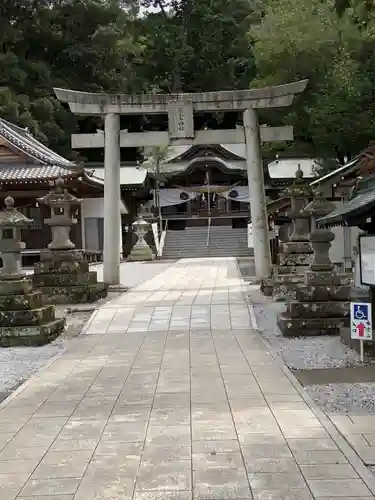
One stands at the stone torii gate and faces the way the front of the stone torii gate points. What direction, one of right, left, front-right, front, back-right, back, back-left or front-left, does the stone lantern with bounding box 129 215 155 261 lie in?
back

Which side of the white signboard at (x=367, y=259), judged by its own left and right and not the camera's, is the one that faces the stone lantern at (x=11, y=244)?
front

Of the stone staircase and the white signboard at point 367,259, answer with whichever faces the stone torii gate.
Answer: the stone staircase

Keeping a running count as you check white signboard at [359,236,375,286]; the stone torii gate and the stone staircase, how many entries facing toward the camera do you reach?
3

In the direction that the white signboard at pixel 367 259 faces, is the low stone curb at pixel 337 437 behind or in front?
in front

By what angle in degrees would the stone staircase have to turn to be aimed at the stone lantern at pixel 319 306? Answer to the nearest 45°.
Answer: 0° — it already faces it

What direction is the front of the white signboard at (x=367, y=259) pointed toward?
toward the camera

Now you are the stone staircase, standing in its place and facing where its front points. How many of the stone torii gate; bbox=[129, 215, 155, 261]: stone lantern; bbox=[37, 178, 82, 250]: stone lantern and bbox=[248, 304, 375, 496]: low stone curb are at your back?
0

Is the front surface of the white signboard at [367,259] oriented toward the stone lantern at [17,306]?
no

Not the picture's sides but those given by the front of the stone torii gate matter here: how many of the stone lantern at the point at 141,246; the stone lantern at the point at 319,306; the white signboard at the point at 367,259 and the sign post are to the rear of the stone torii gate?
1

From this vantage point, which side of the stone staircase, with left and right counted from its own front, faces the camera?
front

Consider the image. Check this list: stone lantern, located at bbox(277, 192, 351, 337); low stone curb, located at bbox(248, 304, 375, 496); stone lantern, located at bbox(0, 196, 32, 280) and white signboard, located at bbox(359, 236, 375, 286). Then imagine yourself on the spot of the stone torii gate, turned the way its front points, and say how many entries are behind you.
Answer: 0
